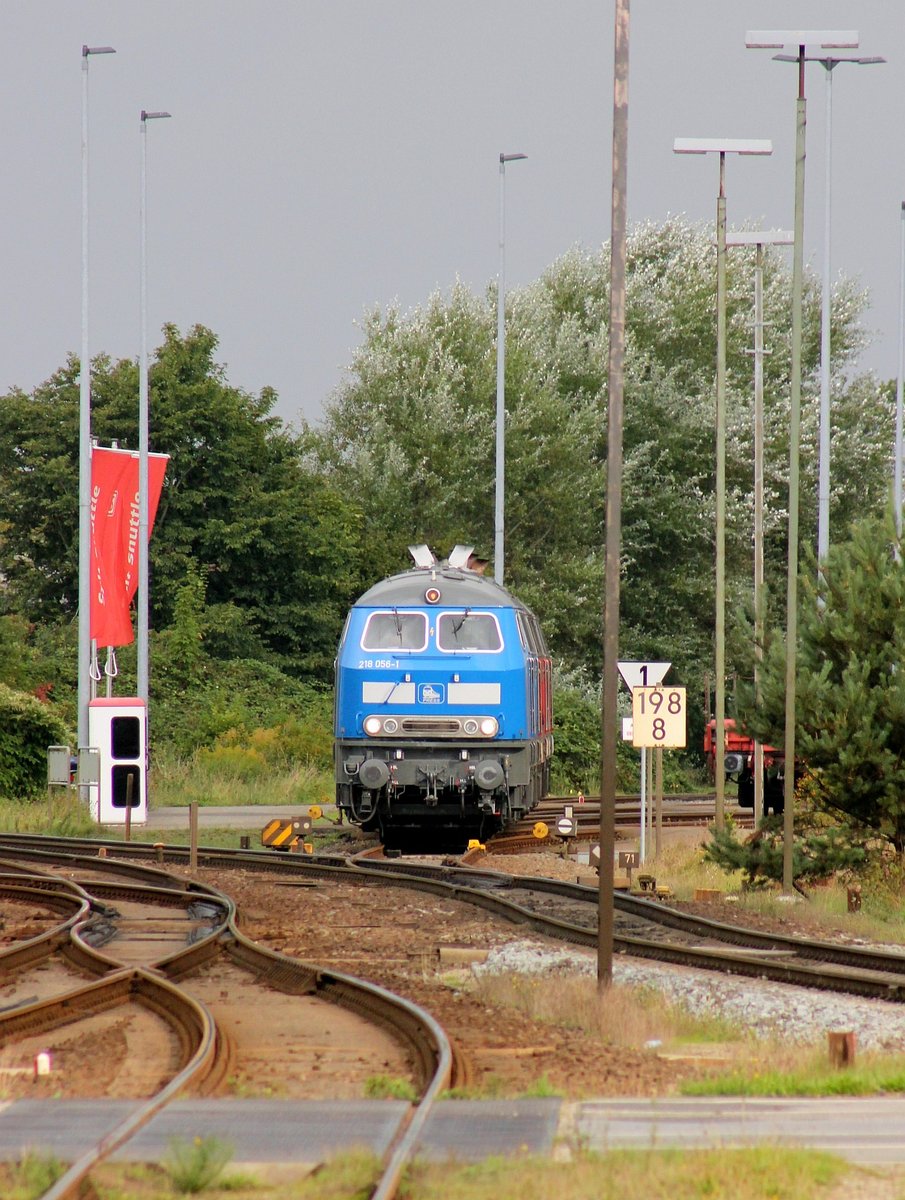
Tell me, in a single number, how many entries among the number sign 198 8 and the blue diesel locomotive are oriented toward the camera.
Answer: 2

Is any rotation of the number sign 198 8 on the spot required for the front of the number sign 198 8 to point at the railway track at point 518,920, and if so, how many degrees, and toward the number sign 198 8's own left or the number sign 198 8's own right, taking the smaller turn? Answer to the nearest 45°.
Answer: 0° — it already faces it

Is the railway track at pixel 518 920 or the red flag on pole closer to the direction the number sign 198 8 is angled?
the railway track

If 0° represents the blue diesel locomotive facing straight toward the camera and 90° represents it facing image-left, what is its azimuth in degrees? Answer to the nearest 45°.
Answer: approximately 0°

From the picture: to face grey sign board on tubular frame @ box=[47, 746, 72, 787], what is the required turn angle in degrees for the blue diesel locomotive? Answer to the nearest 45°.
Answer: approximately 135° to its right

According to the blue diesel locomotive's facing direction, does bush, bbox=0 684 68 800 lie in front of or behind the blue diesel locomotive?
behind

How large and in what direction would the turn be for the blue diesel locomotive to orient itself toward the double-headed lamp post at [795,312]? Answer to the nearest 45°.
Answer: approximately 45° to its left

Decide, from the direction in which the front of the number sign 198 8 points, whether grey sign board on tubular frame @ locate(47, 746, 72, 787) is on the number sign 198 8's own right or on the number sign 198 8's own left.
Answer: on the number sign 198 8's own right
